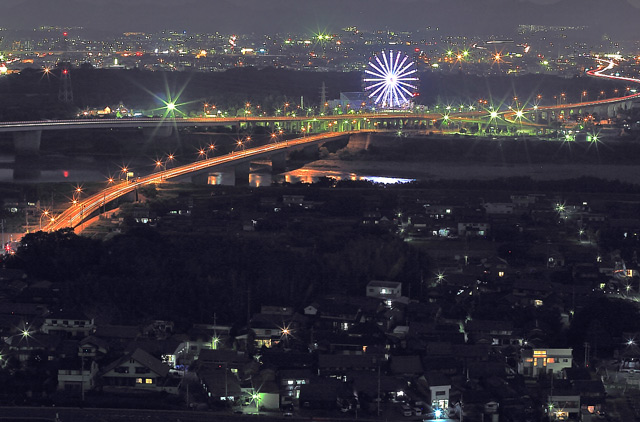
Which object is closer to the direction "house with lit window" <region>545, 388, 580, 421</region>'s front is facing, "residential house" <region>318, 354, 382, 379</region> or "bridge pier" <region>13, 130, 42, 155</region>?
the residential house

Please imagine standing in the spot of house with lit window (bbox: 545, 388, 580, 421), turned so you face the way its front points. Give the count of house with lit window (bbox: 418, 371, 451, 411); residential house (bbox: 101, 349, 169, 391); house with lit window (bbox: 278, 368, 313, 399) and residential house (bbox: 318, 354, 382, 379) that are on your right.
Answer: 4

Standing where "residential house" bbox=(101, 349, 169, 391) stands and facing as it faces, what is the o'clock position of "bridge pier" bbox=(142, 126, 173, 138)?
The bridge pier is roughly at 6 o'clock from the residential house.

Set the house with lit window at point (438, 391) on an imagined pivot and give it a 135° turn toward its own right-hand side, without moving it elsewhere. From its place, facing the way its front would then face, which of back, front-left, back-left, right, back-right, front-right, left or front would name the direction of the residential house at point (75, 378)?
front-left

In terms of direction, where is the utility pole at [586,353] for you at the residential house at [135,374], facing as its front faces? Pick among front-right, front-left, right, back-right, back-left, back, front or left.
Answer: left

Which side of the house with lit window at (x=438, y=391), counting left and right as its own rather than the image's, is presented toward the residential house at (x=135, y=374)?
right

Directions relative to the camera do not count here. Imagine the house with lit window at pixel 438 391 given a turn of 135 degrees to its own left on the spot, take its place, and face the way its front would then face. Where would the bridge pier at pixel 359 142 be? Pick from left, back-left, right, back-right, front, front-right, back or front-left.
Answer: front-left

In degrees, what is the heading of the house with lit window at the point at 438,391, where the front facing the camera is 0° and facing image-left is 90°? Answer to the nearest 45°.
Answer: approximately 0°

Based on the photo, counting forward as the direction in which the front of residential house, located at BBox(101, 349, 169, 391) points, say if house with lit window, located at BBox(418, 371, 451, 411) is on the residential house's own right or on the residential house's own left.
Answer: on the residential house's own left

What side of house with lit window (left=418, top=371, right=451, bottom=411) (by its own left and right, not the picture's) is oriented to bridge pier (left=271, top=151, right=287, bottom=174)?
back

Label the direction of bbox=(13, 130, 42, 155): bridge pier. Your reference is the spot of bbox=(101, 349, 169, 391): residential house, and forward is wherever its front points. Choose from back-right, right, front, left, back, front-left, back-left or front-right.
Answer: back

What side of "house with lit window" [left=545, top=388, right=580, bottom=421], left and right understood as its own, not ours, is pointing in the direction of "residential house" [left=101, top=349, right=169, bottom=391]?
right

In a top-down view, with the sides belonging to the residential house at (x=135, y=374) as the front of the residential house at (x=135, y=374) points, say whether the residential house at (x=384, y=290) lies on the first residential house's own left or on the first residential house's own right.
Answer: on the first residential house's own left

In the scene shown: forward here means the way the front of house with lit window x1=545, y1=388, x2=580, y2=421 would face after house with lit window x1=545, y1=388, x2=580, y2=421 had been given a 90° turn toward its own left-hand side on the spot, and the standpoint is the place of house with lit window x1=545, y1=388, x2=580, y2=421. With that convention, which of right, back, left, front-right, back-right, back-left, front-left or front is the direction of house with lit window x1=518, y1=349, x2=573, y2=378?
left
